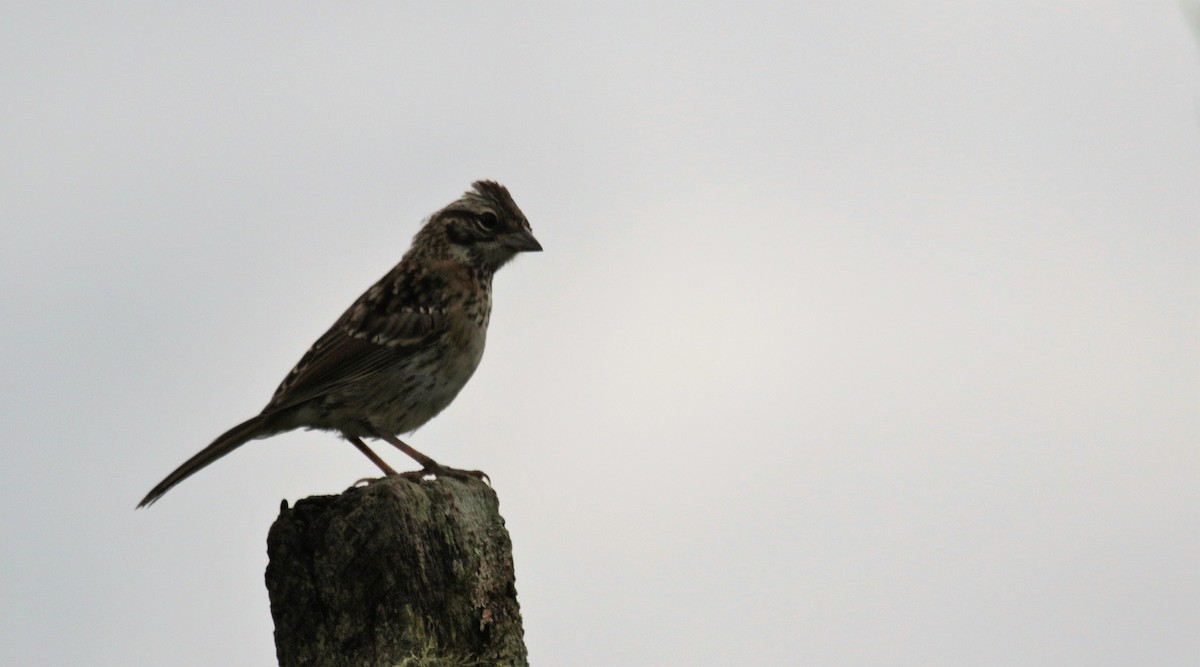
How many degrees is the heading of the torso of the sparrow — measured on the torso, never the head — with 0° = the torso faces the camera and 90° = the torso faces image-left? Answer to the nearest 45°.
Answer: approximately 270°
